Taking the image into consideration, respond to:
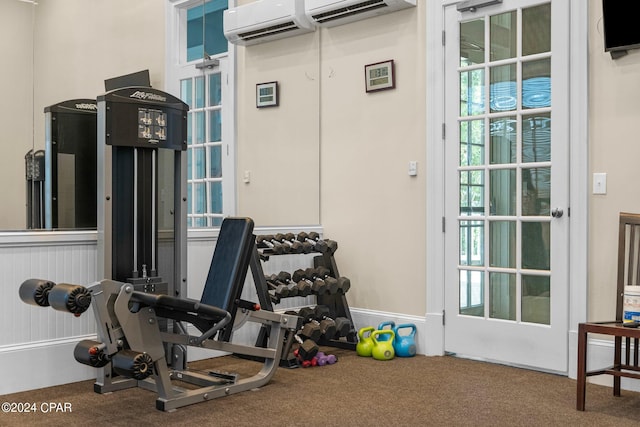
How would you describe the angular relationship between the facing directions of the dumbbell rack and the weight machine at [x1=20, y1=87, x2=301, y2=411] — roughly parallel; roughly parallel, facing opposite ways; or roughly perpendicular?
roughly perpendicular

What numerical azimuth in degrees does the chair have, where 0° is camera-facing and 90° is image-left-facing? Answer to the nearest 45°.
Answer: approximately 45°

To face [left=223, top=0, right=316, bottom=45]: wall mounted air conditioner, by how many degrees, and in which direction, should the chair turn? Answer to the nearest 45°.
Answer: approximately 45° to its right

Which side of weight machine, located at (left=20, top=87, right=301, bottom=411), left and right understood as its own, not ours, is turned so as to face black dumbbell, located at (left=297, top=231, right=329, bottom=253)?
back
